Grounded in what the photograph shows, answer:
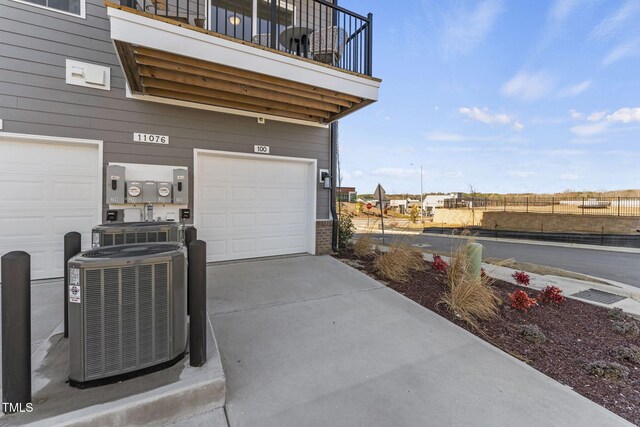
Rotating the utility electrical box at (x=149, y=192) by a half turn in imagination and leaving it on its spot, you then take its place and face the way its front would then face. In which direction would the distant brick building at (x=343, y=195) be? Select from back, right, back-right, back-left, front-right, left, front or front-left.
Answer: front-right

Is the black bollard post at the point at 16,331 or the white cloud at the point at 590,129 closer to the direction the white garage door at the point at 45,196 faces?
the black bollard post

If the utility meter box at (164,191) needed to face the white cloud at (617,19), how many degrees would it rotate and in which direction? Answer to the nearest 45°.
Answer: approximately 90° to its left

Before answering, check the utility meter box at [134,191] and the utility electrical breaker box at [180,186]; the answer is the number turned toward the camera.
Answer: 2

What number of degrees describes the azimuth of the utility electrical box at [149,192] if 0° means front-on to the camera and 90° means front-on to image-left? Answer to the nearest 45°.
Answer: approximately 0°

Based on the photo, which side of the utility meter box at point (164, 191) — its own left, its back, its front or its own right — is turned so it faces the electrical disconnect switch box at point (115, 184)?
right

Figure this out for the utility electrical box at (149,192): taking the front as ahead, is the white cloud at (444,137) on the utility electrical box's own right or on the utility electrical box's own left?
on the utility electrical box's own left

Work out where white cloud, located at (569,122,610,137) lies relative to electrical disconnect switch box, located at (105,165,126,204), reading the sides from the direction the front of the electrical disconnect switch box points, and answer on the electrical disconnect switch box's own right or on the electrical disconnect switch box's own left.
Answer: on the electrical disconnect switch box's own left

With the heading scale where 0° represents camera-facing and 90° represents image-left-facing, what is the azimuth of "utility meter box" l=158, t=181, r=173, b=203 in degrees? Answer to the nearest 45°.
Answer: approximately 0°
